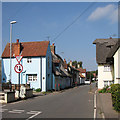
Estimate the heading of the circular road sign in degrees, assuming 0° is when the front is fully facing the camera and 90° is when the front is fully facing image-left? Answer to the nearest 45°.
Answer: approximately 0°

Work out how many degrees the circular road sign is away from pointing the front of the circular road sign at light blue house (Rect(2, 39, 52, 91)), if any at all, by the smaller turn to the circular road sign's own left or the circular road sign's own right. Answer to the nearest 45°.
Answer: approximately 180°
